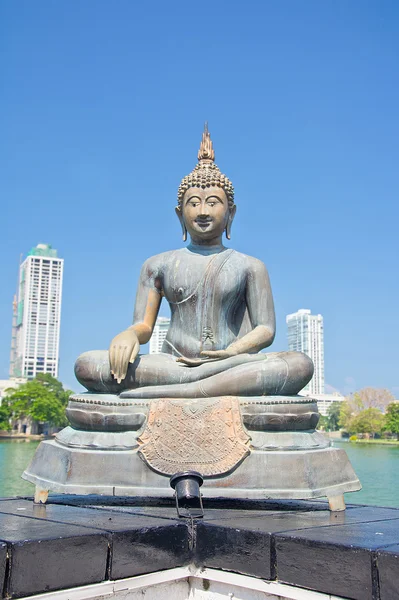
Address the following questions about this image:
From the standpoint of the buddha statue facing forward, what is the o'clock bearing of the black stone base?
The black stone base is roughly at 12 o'clock from the buddha statue.

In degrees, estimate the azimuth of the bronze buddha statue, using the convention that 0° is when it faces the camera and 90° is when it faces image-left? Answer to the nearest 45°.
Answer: approximately 0°
